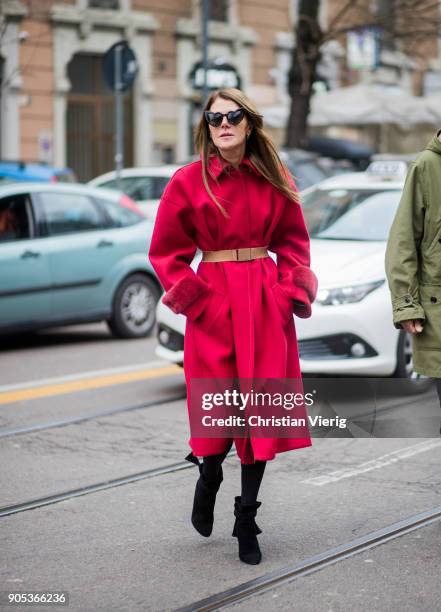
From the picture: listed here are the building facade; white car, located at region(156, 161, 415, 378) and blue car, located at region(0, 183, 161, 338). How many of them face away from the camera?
0

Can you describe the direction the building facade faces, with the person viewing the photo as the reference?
facing the viewer

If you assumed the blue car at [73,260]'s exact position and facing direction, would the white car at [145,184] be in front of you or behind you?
behind

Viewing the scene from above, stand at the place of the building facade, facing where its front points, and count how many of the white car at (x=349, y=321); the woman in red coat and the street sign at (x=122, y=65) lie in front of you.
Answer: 3

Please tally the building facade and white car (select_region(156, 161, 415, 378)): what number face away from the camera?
0

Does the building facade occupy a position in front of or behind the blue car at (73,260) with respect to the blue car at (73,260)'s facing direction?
behind

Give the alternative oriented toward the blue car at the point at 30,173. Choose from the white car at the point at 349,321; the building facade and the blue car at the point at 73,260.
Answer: the building facade

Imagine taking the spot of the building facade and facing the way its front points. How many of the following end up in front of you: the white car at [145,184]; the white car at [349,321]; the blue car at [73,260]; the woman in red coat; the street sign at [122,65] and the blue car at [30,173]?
6

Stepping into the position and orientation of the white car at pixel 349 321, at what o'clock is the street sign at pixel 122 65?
The street sign is roughly at 4 o'clock from the white car.

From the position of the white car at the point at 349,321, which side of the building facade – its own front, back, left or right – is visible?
front

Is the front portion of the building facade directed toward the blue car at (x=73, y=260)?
yes

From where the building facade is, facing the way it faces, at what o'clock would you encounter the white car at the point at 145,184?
The white car is roughly at 12 o'clock from the building facade.

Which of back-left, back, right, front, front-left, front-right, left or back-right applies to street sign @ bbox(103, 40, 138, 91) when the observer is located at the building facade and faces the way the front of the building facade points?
front

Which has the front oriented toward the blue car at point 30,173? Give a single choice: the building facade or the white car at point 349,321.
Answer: the building facade

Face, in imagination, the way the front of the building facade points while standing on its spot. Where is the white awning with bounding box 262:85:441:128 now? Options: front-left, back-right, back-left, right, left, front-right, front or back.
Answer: front-left

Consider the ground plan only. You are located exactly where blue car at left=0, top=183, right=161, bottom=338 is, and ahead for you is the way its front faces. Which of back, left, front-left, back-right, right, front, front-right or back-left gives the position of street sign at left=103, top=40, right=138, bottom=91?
back-right

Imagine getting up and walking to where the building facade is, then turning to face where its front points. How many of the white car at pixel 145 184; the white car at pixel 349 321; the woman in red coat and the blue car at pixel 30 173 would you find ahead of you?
4

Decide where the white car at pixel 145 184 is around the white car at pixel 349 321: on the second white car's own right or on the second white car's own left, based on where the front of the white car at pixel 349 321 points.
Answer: on the second white car's own right
